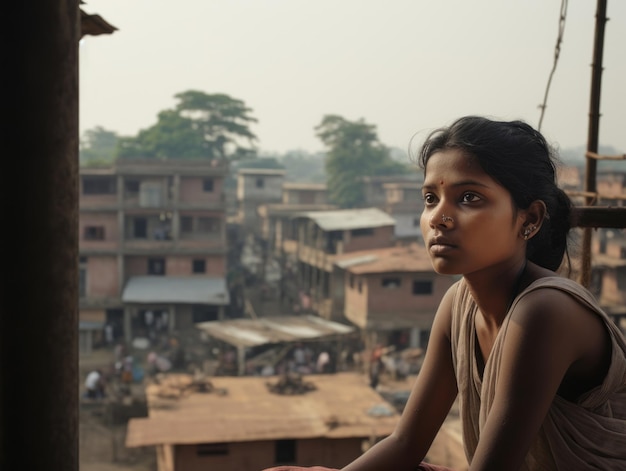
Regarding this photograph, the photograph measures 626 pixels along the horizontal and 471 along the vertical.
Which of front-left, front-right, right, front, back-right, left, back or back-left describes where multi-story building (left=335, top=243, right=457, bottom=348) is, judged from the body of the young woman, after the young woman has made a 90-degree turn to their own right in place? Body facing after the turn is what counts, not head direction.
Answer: front-right

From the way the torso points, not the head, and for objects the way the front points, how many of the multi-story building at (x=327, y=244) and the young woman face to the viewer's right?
0

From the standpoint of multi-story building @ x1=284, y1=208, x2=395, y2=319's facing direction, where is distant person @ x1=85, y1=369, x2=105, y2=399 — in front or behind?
in front

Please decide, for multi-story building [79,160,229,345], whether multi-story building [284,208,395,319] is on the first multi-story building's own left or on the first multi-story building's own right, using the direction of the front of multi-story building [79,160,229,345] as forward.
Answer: on the first multi-story building's own left

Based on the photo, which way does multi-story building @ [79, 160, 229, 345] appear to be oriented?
toward the camera

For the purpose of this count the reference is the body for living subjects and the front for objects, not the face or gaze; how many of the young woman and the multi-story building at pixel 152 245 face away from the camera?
0

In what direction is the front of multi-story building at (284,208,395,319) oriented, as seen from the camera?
facing the viewer and to the left of the viewer

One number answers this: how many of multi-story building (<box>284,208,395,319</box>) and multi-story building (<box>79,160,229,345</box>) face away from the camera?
0

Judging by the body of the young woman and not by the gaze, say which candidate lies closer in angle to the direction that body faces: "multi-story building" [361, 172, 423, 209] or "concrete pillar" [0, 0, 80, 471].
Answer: the concrete pillar

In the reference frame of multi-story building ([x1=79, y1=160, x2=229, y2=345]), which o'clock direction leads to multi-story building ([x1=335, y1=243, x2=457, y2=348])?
multi-story building ([x1=335, y1=243, x2=457, y2=348]) is roughly at 10 o'clock from multi-story building ([x1=79, y1=160, x2=229, y2=345]).

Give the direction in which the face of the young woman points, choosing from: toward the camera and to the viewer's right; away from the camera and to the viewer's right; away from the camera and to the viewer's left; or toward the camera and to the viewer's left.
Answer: toward the camera and to the viewer's left

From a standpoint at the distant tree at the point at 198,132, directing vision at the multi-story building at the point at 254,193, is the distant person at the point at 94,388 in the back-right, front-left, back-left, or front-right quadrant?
front-right

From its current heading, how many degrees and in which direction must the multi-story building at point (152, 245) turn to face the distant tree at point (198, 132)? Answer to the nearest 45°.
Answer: approximately 180°

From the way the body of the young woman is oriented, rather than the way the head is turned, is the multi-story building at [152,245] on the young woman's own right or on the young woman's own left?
on the young woman's own right

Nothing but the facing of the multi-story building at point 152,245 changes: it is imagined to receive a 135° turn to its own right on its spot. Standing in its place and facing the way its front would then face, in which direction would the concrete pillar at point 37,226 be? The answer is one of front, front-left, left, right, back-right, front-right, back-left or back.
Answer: back-left

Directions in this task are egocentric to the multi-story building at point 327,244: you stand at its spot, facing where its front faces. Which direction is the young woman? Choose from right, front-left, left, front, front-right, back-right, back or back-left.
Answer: front-left

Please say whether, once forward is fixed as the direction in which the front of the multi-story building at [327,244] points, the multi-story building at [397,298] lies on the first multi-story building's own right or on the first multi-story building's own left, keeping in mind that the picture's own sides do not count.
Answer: on the first multi-story building's own left

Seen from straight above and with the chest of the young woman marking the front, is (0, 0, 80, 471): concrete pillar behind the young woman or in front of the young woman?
in front
